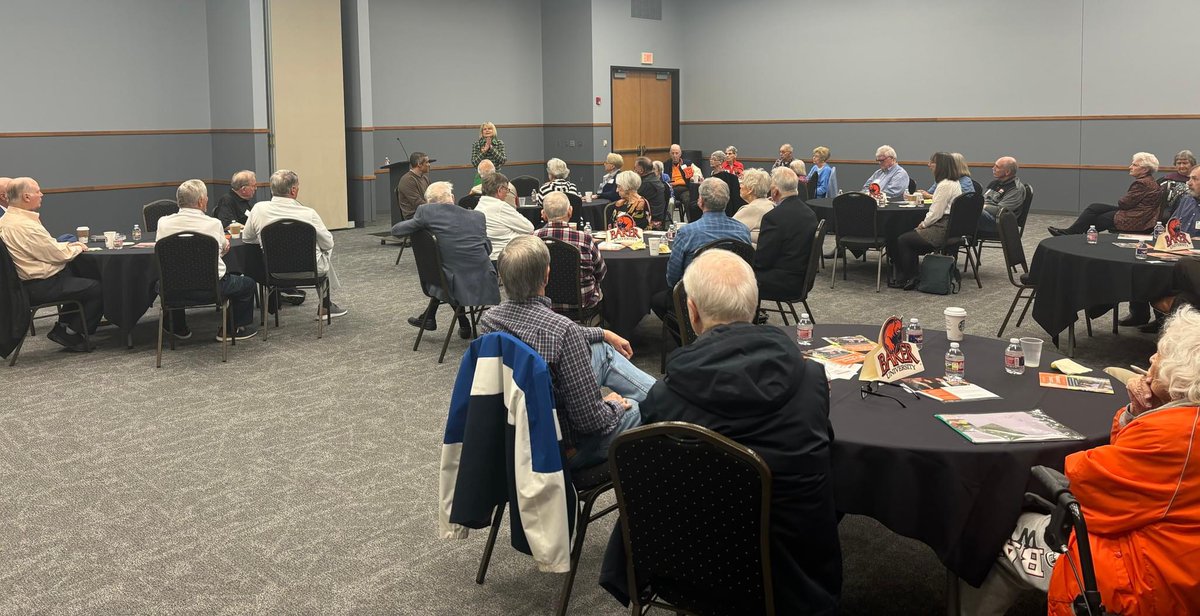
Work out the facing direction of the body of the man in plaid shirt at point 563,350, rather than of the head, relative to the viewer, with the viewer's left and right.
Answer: facing away from the viewer and to the right of the viewer

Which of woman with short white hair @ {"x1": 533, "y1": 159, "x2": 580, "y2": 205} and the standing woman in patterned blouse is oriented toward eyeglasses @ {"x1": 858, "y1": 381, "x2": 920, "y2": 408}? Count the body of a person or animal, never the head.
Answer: the standing woman in patterned blouse

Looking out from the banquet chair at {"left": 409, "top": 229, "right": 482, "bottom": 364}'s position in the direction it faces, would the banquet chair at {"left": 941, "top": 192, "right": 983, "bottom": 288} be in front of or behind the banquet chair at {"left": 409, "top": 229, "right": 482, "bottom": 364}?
in front

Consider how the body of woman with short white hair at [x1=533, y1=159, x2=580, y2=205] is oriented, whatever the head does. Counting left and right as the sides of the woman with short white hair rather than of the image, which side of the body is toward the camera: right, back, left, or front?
back

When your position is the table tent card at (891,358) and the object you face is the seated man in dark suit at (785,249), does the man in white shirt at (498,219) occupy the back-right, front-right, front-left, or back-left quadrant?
front-left

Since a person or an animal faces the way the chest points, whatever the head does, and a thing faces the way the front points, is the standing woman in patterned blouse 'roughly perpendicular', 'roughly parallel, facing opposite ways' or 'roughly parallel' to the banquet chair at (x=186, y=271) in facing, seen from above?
roughly parallel, facing opposite ways

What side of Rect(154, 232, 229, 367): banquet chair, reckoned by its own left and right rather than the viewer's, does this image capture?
back

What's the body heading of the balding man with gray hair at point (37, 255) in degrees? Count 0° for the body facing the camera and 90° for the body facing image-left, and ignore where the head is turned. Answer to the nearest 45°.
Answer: approximately 270°

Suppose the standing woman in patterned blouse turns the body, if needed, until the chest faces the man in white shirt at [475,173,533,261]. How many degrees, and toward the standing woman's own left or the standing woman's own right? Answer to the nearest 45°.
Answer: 0° — they already face them

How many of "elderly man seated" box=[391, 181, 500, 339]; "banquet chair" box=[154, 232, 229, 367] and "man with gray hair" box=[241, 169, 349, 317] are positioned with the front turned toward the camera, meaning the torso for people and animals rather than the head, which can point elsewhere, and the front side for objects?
0

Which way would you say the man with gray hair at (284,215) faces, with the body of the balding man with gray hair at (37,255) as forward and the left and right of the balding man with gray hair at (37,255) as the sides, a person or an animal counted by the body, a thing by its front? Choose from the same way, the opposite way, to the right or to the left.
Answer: to the left

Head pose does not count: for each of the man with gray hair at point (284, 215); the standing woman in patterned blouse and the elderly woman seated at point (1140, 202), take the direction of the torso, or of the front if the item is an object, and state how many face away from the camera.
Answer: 1

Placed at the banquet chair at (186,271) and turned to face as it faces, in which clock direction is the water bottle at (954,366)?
The water bottle is roughly at 5 o'clock from the banquet chair.
